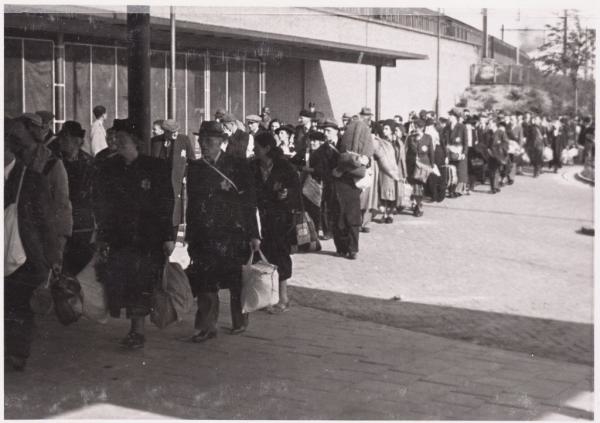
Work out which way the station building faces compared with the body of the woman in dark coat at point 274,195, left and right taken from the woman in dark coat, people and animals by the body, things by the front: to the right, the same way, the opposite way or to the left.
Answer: to the left

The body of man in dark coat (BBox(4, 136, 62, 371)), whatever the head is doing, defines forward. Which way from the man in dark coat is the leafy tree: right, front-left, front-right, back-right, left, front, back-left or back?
back

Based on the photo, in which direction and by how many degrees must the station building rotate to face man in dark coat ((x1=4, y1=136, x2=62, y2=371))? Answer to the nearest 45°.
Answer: approximately 45° to its right

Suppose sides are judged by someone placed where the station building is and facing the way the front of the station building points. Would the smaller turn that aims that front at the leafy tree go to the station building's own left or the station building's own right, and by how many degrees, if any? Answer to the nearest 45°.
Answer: approximately 90° to the station building's own left

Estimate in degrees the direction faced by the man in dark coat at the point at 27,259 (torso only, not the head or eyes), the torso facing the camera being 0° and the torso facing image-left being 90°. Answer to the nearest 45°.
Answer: approximately 45°

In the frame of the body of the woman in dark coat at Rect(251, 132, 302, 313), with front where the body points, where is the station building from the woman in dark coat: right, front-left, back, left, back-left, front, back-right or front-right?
back-right

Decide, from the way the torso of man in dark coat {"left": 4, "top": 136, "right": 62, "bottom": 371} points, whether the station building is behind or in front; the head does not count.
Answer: behind

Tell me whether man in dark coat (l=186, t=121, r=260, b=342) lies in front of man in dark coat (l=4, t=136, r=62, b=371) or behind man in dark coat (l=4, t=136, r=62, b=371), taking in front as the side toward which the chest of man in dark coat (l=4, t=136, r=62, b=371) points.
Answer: behind

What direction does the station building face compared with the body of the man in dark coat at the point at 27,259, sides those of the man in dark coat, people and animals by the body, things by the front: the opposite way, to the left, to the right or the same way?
to the left

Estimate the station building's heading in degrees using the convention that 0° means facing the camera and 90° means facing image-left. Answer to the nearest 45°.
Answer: approximately 315°

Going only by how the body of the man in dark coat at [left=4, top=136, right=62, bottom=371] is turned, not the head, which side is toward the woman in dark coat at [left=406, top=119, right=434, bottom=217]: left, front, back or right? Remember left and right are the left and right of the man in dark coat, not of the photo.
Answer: back

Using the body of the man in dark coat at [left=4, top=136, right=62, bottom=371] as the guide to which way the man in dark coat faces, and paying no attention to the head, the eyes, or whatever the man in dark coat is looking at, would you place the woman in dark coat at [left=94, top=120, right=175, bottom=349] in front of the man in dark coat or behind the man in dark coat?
behind
